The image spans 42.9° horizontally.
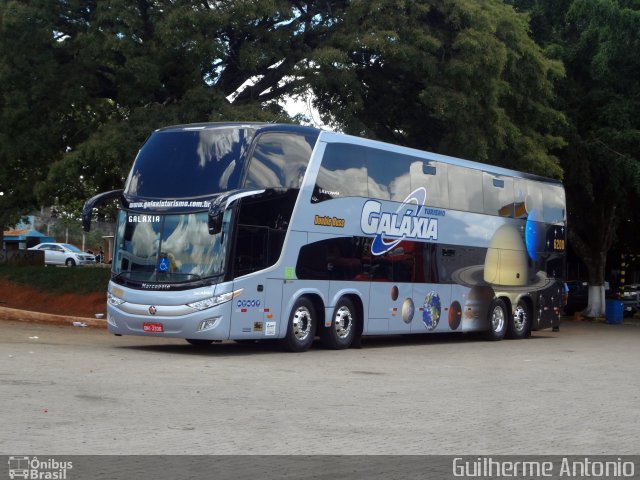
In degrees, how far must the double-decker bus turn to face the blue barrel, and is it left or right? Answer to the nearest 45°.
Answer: approximately 180°

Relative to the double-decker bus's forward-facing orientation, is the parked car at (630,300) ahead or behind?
behind

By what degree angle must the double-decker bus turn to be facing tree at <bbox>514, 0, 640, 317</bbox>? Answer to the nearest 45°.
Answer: approximately 180°

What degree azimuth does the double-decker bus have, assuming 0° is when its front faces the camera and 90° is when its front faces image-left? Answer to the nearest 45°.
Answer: approximately 45°

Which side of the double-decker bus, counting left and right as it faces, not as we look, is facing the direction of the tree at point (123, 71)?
right
